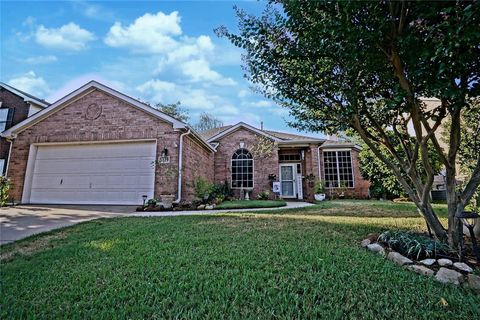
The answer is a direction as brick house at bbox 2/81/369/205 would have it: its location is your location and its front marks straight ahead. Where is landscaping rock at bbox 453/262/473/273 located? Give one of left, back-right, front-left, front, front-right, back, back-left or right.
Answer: front-left

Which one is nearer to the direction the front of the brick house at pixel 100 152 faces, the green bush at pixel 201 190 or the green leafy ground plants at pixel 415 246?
the green leafy ground plants

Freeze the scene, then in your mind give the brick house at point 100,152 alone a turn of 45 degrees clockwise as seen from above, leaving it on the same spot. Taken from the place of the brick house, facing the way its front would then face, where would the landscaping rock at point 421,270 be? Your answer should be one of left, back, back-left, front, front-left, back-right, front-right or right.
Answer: left

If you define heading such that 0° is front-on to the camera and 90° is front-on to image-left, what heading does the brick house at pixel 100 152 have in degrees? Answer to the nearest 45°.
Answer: approximately 0°

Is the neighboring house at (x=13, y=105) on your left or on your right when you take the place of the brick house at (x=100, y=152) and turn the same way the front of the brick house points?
on your right

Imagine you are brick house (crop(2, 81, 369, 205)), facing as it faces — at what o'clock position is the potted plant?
The potted plant is roughly at 9 o'clock from the brick house.

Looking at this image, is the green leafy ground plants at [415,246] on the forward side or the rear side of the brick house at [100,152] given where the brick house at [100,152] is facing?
on the forward side

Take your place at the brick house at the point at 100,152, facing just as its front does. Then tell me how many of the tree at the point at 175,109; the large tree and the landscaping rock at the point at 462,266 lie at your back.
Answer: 1

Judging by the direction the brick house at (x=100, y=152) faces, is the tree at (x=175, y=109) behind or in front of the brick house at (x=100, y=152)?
behind

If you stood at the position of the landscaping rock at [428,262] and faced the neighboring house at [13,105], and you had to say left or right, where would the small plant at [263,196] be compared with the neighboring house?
right
